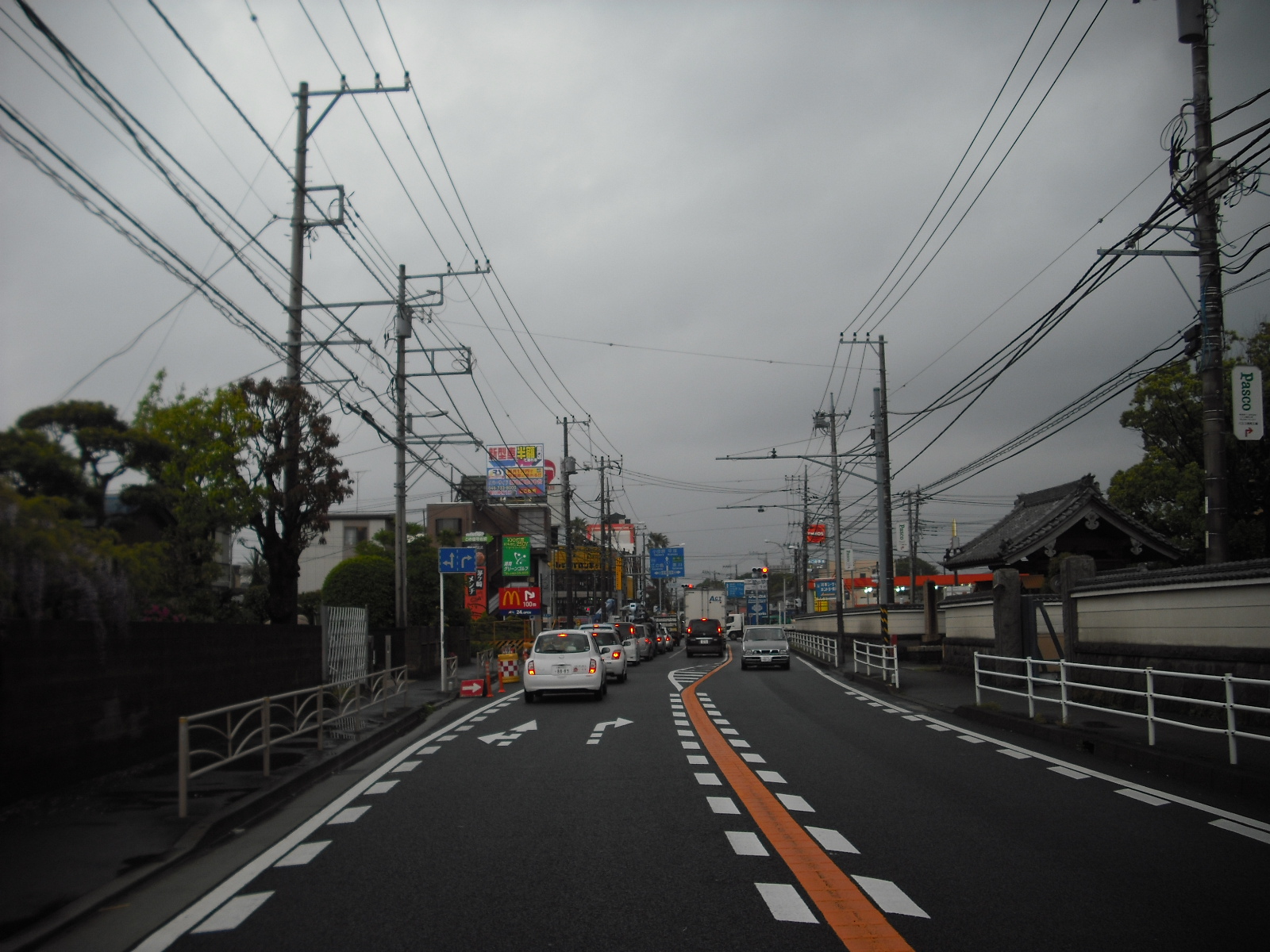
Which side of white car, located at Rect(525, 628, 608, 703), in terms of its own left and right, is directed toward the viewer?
back

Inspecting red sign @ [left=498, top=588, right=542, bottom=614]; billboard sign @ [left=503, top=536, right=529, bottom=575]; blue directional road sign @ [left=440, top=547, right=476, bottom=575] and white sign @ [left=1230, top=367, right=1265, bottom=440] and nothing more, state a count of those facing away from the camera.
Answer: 0

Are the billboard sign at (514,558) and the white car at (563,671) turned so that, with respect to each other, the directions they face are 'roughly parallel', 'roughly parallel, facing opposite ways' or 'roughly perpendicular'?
roughly parallel, facing opposite ways

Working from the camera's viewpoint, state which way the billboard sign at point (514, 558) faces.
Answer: facing the viewer

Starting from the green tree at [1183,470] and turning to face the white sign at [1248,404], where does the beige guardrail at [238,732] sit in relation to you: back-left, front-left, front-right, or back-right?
front-right

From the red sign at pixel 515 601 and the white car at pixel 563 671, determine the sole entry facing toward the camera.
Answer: the red sign

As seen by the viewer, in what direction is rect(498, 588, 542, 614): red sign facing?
toward the camera

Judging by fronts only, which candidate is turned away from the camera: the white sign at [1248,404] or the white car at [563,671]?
the white car

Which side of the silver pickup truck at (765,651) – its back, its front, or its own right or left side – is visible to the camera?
front

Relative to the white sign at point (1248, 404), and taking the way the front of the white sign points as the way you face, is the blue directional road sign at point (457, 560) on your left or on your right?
on your right

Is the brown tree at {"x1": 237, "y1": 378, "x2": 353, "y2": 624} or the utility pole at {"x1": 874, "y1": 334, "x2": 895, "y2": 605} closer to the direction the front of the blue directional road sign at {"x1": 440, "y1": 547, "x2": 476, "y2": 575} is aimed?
the brown tree

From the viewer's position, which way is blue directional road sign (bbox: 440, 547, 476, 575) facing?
facing the viewer

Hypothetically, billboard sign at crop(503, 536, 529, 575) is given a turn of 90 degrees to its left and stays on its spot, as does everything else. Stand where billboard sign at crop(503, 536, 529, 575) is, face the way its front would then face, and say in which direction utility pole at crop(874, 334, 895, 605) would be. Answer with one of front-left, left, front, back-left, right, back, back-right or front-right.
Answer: front-right

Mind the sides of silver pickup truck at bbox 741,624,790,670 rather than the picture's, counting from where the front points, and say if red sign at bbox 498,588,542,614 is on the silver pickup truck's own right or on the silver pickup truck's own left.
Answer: on the silver pickup truck's own right

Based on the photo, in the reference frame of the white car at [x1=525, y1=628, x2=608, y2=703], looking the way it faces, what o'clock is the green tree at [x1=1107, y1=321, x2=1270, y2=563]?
The green tree is roughly at 2 o'clock from the white car.

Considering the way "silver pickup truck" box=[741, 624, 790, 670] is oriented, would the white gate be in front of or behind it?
in front

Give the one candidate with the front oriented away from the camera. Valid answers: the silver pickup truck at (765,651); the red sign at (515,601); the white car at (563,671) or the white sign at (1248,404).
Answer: the white car

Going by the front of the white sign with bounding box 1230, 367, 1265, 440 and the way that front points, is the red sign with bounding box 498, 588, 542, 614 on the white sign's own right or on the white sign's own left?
on the white sign's own right

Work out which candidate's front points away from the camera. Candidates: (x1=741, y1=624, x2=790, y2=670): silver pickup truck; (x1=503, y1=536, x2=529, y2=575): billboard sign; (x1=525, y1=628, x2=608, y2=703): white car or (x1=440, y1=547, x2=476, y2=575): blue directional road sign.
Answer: the white car

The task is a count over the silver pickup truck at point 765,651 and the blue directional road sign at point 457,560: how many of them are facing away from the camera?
0

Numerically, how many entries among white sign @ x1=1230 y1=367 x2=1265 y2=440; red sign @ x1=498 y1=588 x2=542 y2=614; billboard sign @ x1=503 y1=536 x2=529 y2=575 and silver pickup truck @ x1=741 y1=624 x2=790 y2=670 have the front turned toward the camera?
4
